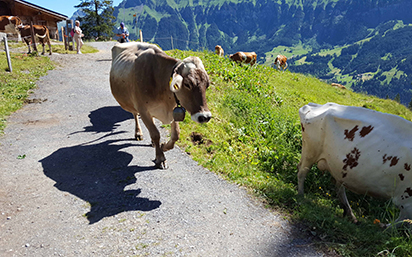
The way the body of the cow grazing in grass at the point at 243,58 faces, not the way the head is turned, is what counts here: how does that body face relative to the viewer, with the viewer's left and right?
facing to the left of the viewer

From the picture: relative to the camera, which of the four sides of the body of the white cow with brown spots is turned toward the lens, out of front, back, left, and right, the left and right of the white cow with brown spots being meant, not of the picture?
right

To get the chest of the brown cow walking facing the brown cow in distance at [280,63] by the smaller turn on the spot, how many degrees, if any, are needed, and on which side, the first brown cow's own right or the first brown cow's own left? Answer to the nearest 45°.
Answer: approximately 90° to the first brown cow's own left

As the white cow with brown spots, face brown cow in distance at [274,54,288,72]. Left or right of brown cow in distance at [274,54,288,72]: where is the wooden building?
left

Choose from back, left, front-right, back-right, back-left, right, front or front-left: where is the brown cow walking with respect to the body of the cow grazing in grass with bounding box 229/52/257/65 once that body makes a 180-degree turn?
right

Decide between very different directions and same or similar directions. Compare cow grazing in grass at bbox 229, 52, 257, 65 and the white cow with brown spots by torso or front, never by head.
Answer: very different directions

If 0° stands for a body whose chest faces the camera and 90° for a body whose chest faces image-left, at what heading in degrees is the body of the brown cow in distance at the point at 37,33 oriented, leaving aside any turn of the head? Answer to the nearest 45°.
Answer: approximately 90°

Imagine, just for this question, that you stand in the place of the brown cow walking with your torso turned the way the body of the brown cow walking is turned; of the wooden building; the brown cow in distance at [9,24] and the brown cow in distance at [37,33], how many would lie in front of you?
0

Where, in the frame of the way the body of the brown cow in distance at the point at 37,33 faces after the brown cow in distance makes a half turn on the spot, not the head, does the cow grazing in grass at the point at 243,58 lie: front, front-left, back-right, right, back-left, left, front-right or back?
front

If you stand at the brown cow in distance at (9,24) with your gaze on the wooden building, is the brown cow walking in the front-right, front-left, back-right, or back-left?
back-right
